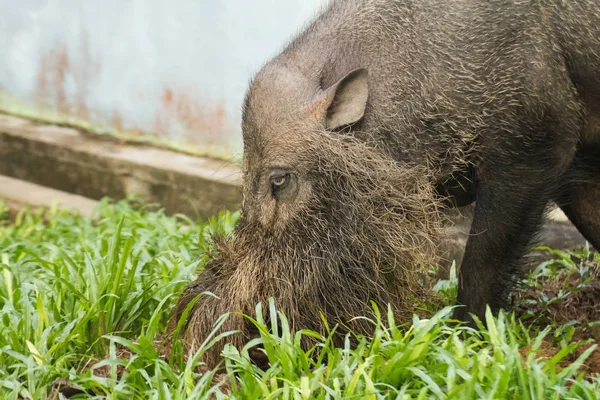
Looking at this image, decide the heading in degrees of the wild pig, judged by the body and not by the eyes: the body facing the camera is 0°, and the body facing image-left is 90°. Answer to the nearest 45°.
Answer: approximately 90°
